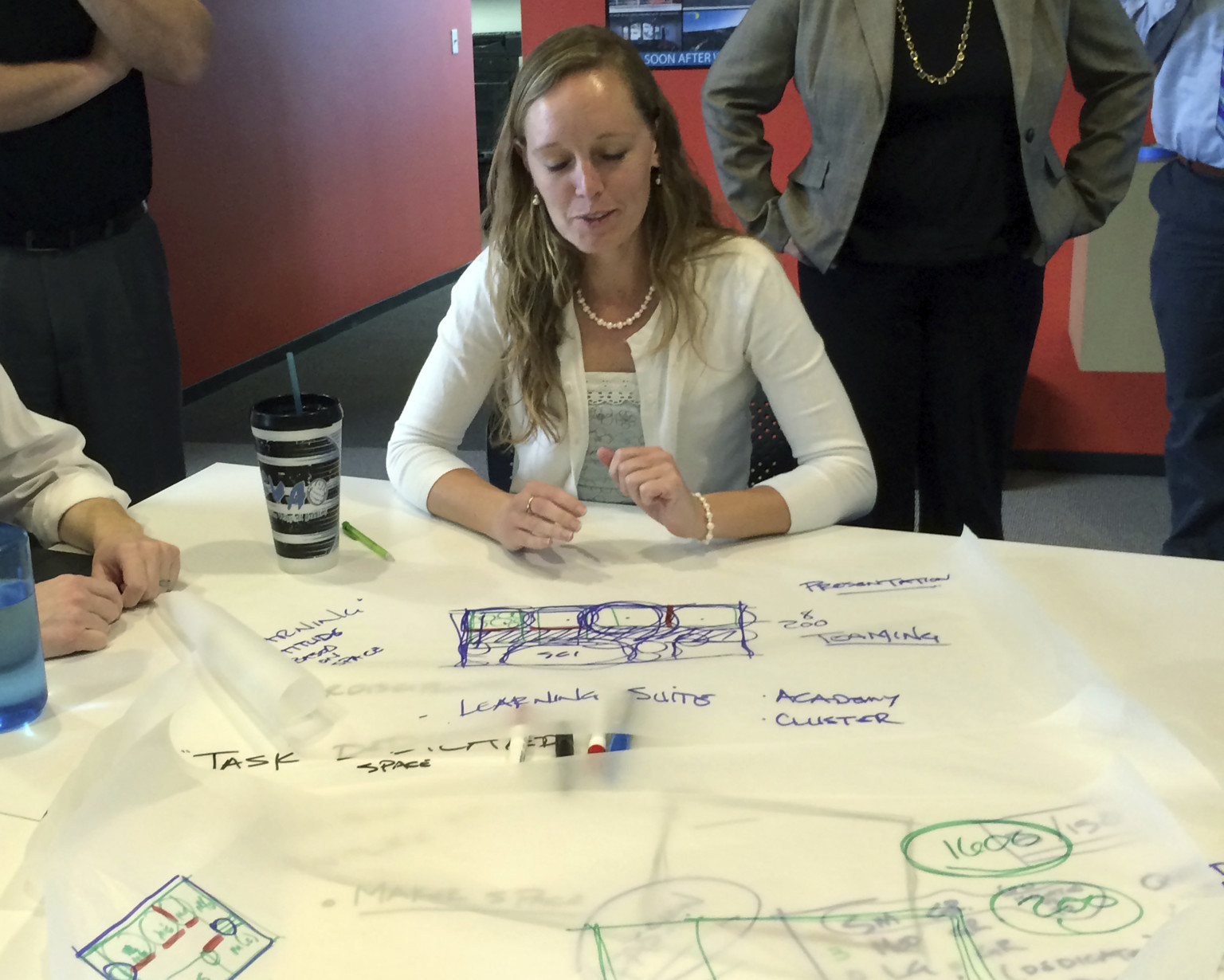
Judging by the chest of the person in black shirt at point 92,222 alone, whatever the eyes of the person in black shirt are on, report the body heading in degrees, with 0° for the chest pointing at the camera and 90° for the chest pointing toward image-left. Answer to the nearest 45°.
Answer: approximately 0°

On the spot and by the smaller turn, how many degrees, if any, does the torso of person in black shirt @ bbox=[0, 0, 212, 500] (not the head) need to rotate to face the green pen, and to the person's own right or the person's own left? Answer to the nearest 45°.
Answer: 0° — they already face it

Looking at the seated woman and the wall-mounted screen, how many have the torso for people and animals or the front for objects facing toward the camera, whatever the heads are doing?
2

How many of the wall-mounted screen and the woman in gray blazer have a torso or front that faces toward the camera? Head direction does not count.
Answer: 2

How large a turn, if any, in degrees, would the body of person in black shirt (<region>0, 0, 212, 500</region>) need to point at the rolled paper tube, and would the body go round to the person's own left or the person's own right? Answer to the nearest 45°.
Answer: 0° — they already face it

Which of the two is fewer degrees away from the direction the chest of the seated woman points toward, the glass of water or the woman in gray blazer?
the glass of water

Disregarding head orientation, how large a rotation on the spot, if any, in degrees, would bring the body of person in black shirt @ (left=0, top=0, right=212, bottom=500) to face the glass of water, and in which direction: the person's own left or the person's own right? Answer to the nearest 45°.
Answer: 0° — they already face it
